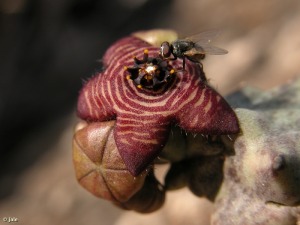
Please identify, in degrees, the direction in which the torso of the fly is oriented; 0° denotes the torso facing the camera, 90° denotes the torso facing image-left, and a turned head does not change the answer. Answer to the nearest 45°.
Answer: approximately 90°
